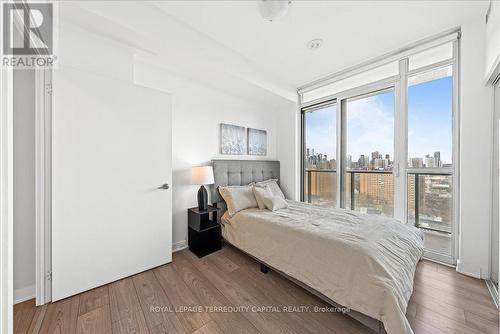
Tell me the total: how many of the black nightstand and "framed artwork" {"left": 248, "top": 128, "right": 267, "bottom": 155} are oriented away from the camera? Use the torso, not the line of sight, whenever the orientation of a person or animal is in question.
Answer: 0

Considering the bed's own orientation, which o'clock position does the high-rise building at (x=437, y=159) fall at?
The high-rise building is roughly at 9 o'clock from the bed.

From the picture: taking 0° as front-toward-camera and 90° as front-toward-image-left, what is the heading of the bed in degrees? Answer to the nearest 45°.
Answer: approximately 315°

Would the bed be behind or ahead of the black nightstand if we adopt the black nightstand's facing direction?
ahead

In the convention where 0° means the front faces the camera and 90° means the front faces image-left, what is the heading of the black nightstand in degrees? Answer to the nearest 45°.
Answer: approximately 315°

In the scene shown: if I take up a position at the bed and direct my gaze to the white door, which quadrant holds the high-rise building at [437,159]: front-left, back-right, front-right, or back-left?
back-right

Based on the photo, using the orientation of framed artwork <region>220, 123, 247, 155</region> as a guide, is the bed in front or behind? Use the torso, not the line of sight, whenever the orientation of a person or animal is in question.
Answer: in front

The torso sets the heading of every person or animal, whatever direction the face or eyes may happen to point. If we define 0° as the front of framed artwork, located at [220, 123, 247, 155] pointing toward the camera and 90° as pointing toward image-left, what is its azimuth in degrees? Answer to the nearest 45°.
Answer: approximately 315°

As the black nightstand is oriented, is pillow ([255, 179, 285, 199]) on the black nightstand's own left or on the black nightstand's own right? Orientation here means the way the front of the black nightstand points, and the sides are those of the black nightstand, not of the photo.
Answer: on the black nightstand's own left

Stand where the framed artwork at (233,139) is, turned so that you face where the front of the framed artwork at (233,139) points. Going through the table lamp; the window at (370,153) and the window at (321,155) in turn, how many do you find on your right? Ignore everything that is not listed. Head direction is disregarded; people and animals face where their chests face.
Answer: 1

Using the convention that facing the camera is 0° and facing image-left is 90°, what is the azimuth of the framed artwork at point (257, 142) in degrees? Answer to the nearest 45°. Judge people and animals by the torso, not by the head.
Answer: approximately 315°

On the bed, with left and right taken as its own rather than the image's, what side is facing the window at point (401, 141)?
left
